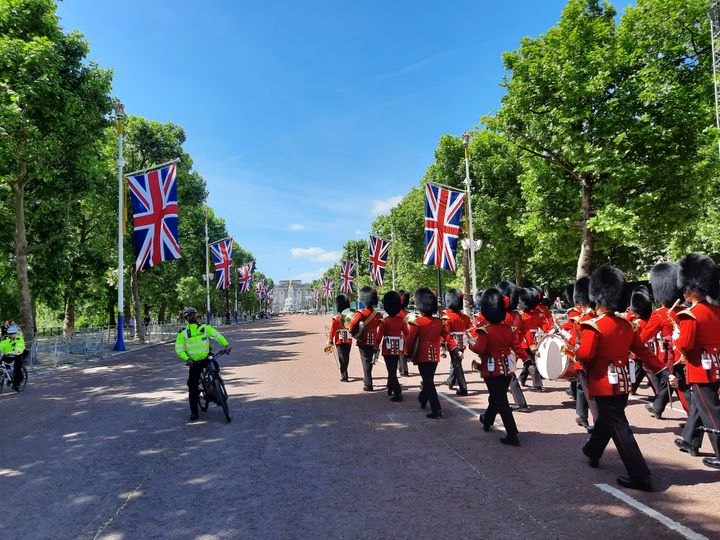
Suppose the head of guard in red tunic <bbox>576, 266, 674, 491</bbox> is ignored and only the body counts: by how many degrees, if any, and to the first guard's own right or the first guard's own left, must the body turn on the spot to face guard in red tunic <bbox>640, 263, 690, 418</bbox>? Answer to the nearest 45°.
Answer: approximately 45° to the first guard's own right

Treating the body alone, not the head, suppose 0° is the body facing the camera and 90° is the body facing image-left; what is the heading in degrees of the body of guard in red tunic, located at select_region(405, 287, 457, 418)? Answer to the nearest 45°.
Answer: approximately 180°

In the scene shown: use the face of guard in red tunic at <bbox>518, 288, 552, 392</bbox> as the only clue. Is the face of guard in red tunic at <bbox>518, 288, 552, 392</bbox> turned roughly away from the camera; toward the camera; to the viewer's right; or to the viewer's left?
away from the camera

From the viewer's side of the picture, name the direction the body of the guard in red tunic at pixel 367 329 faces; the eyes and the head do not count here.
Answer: away from the camera

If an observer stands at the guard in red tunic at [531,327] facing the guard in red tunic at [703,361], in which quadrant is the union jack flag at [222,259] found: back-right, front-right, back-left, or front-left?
back-right

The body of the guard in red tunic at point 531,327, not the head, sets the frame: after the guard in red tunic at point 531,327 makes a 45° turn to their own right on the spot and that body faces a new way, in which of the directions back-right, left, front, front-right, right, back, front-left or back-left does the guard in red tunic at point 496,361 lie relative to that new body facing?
back

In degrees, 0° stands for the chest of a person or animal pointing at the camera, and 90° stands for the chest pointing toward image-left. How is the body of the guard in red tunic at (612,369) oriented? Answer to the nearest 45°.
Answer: approximately 135°

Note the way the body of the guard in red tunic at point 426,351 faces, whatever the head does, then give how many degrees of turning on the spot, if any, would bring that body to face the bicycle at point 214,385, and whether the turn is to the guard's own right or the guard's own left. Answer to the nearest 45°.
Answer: approximately 90° to the guard's own left

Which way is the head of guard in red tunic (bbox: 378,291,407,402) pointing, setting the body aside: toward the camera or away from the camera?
away from the camera

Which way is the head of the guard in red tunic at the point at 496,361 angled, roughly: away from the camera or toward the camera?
away from the camera
